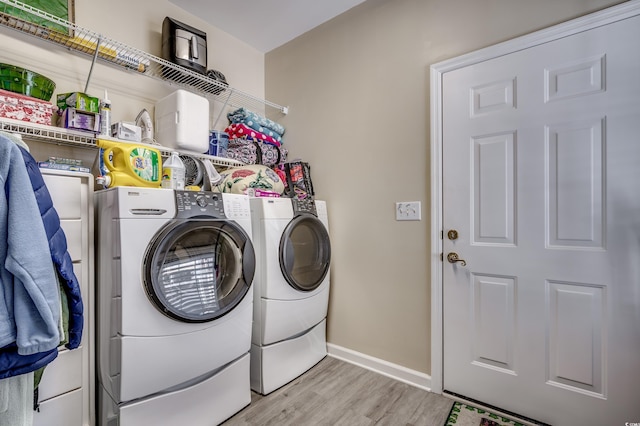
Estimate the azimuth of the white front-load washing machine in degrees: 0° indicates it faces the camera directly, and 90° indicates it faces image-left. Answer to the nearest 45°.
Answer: approximately 315°

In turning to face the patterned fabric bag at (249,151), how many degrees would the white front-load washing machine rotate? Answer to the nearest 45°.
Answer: approximately 90° to its left

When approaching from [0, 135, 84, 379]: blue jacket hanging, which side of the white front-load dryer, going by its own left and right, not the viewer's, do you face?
right

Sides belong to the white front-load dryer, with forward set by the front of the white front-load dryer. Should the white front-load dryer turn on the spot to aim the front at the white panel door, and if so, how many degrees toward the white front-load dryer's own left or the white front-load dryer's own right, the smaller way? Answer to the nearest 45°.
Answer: approximately 45° to the white front-load dryer's own left

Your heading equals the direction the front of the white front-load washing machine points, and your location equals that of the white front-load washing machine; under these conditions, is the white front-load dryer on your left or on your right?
on your left

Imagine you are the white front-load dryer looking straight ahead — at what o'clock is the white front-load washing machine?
The white front-load washing machine is roughly at 3 o'clock from the white front-load dryer.

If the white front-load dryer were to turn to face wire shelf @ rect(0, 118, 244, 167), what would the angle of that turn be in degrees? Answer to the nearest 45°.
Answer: approximately 135° to its right

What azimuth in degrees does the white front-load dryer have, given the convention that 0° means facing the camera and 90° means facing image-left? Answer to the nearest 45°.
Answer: approximately 315°
